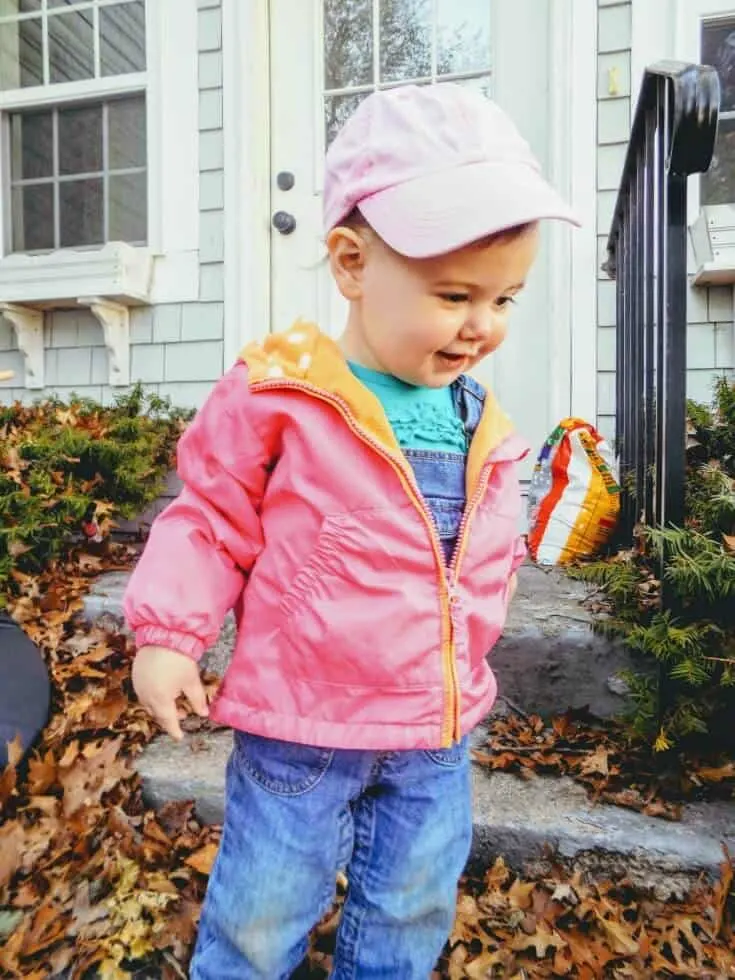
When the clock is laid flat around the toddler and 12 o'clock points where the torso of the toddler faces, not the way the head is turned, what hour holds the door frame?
The door frame is roughly at 8 o'clock from the toddler.

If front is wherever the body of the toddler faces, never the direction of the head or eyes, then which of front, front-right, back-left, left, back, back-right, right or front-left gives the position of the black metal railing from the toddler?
left

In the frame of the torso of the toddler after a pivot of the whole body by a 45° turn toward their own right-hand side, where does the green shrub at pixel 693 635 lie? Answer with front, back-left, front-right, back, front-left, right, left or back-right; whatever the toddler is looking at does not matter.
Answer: back-left

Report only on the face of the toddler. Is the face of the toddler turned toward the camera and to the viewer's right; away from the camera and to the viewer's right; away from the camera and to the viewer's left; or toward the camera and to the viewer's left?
toward the camera and to the viewer's right

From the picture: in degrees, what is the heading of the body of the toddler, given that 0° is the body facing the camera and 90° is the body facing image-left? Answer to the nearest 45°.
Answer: approximately 315°

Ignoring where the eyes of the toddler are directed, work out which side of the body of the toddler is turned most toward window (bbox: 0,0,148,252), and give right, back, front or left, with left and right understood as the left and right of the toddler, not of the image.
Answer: back

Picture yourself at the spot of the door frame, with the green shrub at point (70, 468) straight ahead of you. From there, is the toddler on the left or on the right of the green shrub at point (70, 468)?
left

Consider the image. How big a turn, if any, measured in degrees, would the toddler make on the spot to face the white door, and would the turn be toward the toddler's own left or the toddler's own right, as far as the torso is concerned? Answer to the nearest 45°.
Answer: approximately 135° to the toddler's own left
